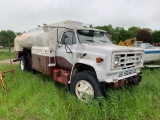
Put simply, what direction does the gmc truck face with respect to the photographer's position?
facing the viewer and to the right of the viewer
